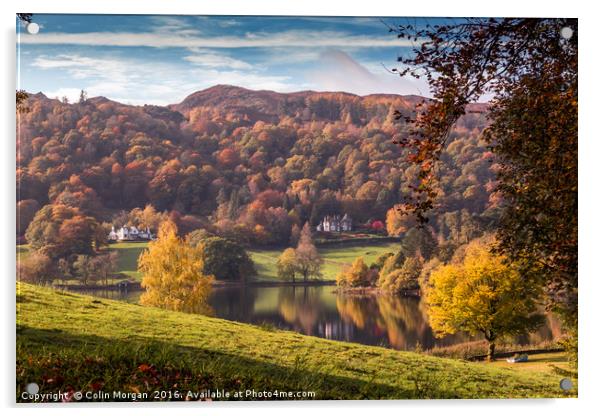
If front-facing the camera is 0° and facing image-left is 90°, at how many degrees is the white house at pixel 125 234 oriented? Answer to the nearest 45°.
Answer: approximately 0°

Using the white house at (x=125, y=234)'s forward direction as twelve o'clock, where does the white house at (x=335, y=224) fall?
the white house at (x=335, y=224) is roughly at 9 o'clock from the white house at (x=125, y=234).

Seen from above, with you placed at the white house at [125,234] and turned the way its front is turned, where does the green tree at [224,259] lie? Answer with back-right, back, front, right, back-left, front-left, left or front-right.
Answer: left

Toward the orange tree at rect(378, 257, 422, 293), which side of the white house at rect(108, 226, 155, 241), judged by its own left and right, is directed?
left

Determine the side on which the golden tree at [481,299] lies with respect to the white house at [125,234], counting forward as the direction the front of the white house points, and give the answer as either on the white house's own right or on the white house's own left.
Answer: on the white house's own left
